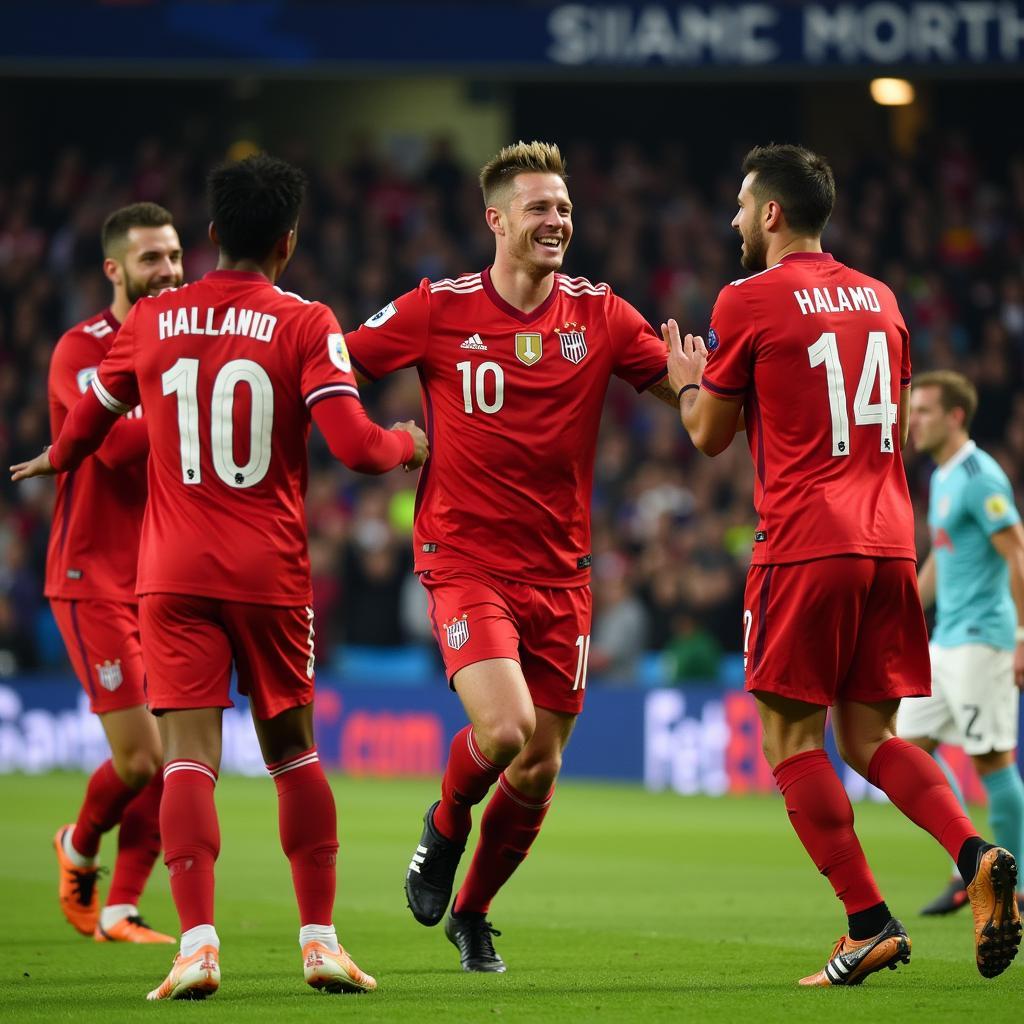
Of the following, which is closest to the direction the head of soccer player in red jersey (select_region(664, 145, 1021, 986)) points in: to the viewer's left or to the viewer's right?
to the viewer's left

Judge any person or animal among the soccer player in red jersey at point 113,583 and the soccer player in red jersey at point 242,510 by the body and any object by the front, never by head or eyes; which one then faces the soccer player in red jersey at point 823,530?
the soccer player in red jersey at point 113,583

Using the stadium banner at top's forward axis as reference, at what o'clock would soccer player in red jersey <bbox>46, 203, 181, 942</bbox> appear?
The soccer player in red jersey is roughly at 12 o'clock from the stadium banner at top.

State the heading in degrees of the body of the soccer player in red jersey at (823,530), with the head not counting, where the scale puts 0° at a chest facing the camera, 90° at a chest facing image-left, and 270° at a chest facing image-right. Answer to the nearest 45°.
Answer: approximately 135°

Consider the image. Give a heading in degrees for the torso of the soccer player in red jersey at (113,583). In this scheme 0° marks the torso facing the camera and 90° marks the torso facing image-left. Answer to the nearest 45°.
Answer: approximately 315°

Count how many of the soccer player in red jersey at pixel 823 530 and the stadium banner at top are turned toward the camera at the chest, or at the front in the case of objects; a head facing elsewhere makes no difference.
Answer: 1

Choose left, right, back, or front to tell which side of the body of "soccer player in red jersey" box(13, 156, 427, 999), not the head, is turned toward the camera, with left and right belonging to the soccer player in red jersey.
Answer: back

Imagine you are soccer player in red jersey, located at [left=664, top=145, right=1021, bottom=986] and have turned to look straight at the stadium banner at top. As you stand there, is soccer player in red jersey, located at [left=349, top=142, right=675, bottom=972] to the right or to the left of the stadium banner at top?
left

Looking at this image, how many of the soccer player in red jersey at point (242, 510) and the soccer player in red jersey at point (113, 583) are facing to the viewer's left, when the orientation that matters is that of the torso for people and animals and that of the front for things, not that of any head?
0

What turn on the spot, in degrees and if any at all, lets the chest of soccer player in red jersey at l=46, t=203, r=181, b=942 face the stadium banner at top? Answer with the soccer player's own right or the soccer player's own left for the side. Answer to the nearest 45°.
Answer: approximately 135° to the soccer player's own left

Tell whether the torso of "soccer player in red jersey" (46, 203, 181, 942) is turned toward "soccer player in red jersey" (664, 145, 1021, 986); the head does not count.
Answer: yes

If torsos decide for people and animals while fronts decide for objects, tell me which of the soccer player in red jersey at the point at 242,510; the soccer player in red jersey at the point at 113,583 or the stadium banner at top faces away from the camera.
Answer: the soccer player in red jersey at the point at 242,510

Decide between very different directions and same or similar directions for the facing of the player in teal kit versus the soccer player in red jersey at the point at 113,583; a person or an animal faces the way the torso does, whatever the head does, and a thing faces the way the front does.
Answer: very different directions

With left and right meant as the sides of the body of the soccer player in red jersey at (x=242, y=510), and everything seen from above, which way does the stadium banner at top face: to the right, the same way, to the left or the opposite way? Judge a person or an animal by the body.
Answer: the opposite way

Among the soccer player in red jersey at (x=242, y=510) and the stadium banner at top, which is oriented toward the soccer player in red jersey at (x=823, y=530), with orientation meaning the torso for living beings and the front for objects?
the stadium banner at top

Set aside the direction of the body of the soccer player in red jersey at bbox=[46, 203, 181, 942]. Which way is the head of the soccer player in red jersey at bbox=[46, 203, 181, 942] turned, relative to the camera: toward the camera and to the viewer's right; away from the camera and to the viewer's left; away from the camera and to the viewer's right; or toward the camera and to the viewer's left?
toward the camera and to the viewer's right

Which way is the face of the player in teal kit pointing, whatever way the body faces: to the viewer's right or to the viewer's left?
to the viewer's left

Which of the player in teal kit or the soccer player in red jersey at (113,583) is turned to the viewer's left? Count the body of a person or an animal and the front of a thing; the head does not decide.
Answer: the player in teal kit

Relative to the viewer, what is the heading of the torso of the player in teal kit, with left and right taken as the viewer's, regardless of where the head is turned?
facing to the left of the viewer
